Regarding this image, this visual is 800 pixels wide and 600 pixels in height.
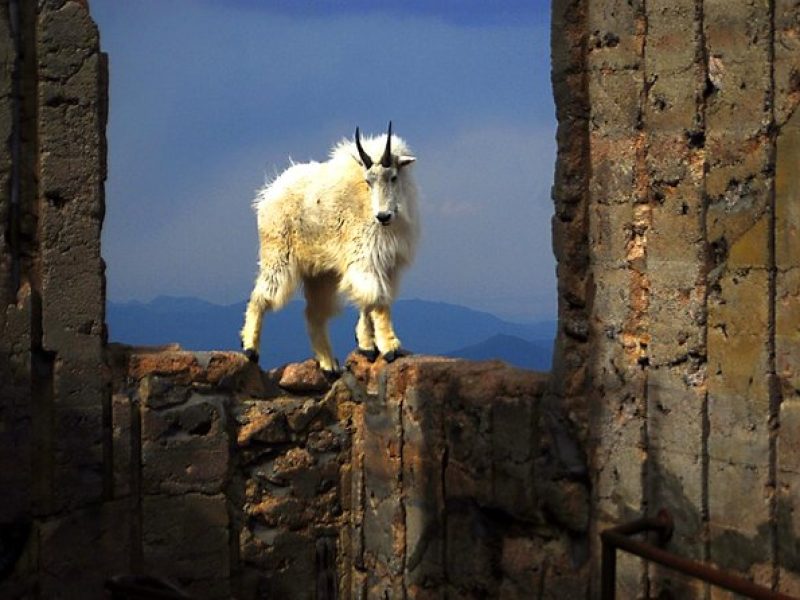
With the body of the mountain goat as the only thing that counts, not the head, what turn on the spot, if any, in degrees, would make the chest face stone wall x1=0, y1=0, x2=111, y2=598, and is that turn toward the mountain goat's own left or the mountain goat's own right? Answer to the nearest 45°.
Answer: approximately 90° to the mountain goat's own right

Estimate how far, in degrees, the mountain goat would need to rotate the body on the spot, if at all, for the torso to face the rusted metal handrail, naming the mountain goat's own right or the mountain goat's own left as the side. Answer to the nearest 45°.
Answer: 0° — it already faces it

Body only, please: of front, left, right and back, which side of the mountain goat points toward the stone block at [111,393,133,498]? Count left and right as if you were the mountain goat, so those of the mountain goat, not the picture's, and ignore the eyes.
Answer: right

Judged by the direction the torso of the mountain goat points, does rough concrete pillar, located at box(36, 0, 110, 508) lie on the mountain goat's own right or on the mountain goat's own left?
on the mountain goat's own right

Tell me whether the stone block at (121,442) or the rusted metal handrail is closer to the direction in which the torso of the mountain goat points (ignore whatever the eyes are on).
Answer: the rusted metal handrail
